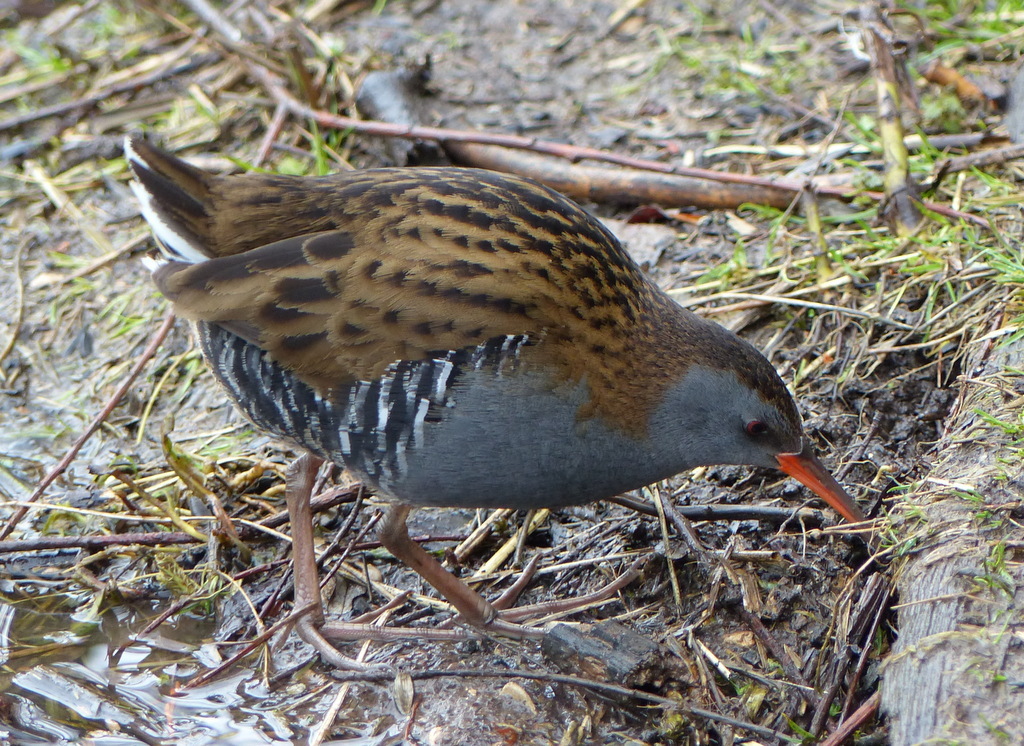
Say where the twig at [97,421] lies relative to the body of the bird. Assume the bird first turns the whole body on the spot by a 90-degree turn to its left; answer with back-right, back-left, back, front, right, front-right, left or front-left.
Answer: front-left

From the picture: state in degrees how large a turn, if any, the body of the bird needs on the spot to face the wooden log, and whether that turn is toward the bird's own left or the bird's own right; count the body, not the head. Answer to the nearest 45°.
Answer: approximately 45° to the bird's own right

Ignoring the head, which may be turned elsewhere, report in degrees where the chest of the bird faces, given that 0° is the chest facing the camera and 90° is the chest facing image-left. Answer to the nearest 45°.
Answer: approximately 270°
